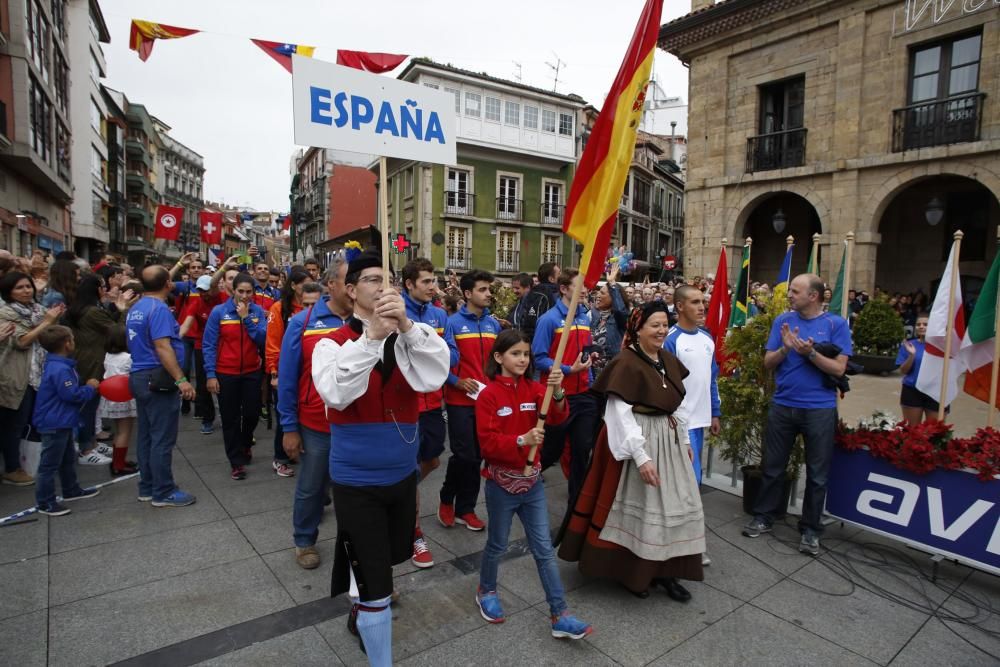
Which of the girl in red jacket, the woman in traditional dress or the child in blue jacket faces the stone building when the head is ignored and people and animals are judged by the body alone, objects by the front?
the child in blue jacket

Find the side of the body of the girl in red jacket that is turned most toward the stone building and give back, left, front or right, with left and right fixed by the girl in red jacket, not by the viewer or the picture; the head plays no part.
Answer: left

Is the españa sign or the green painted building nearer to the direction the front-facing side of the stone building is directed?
the españa sign

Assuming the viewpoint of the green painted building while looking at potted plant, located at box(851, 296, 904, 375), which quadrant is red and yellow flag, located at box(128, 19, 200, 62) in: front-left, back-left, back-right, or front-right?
front-right

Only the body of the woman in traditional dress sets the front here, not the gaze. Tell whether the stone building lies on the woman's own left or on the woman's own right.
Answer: on the woman's own left

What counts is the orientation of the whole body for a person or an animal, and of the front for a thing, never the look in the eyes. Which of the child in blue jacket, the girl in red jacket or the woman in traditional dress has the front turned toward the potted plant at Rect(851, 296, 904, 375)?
the child in blue jacket

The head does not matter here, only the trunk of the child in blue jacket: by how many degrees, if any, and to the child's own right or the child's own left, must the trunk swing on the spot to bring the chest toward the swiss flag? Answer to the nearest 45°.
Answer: approximately 90° to the child's own left

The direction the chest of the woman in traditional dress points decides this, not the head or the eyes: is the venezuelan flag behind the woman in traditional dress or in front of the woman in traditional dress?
behind

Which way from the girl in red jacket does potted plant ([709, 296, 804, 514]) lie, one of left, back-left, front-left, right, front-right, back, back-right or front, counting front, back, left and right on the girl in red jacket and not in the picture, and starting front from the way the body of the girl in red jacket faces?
left

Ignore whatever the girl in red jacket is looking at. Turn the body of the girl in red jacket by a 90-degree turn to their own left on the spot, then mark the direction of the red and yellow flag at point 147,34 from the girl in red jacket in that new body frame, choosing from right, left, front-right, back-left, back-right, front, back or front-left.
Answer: left

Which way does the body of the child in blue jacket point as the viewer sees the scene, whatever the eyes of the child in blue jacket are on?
to the viewer's right

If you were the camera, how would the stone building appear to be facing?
facing the viewer and to the left of the viewer

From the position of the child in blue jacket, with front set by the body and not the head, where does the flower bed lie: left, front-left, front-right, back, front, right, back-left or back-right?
front-right

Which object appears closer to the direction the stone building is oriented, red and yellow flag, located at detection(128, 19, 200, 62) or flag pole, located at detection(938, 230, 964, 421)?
the red and yellow flag

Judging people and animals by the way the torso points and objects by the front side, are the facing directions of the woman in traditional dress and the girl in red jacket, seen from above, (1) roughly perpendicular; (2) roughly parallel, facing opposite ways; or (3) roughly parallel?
roughly parallel

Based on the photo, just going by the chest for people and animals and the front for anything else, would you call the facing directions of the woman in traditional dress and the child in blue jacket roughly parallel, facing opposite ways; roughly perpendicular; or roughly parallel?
roughly perpendicular

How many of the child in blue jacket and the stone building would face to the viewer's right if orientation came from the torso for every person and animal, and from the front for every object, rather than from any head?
1

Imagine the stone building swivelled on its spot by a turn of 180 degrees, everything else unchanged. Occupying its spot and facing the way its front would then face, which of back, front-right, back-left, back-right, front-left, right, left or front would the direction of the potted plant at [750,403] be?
back-right
